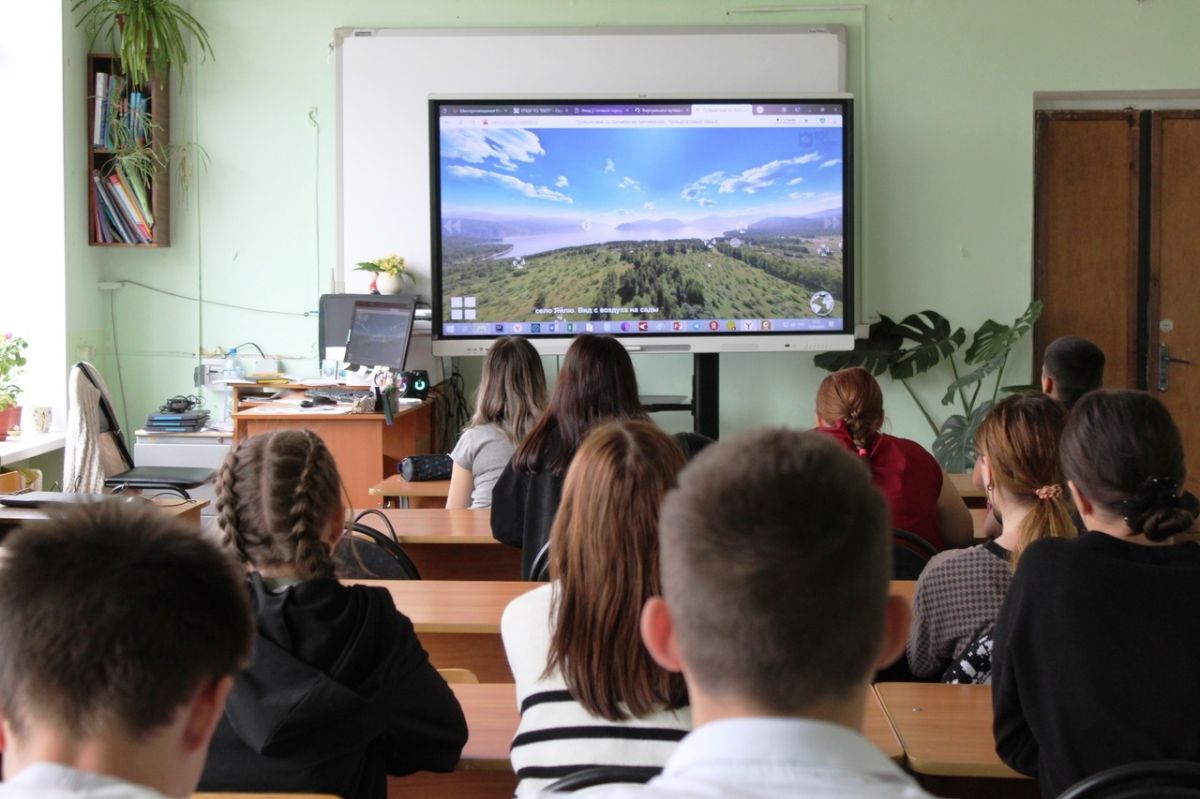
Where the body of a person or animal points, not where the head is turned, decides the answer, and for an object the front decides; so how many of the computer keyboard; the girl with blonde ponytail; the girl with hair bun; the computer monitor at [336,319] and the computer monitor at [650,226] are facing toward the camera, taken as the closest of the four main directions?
3

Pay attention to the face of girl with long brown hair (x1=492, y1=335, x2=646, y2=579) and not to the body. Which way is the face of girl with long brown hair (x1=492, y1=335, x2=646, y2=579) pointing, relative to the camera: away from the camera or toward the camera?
away from the camera

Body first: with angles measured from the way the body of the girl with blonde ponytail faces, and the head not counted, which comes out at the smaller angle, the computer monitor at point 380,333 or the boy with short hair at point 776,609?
the computer monitor
